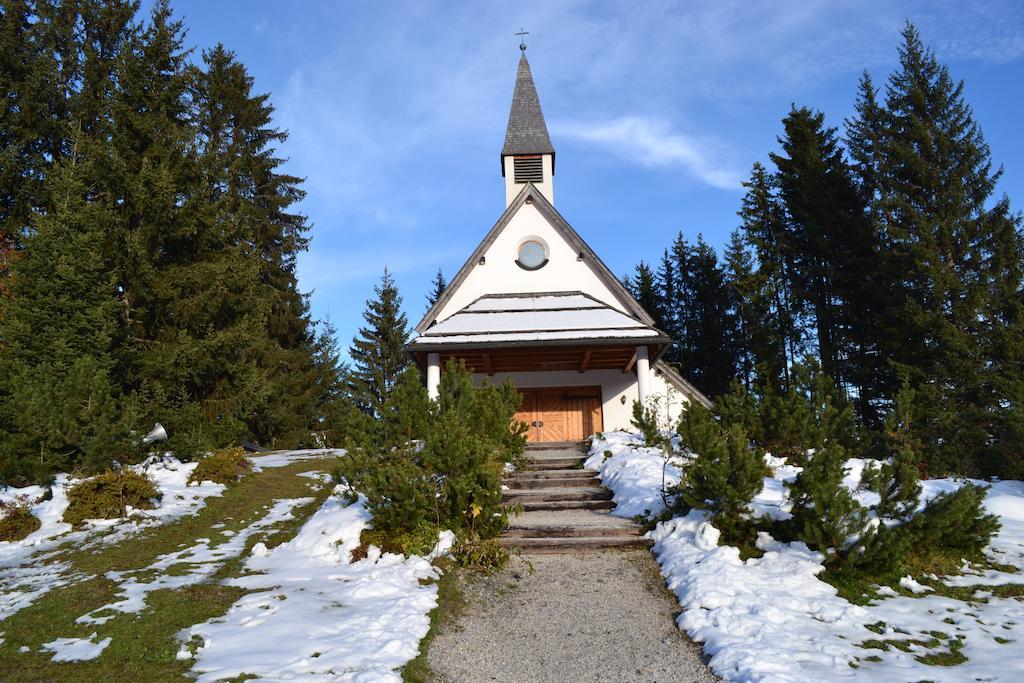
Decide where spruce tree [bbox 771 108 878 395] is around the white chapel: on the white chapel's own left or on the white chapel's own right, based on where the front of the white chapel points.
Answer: on the white chapel's own left

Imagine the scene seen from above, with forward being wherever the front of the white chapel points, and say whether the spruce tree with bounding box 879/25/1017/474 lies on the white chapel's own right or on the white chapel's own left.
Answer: on the white chapel's own left

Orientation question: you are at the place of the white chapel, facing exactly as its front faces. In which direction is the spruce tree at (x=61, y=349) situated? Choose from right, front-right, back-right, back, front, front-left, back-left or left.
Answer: front-right

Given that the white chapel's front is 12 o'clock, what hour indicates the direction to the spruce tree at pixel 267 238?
The spruce tree is roughly at 4 o'clock from the white chapel.

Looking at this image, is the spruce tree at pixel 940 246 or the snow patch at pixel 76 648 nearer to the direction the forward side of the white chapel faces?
the snow patch

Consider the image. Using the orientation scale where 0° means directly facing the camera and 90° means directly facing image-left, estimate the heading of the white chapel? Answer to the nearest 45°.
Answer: approximately 0°

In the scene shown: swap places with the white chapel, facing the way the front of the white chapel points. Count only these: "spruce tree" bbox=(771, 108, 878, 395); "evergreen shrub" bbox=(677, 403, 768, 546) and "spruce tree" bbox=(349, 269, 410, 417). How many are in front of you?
1

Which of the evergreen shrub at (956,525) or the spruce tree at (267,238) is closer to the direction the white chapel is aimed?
the evergreen shrub

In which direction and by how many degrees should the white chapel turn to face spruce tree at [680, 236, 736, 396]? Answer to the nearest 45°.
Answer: approximately 135° to its left
